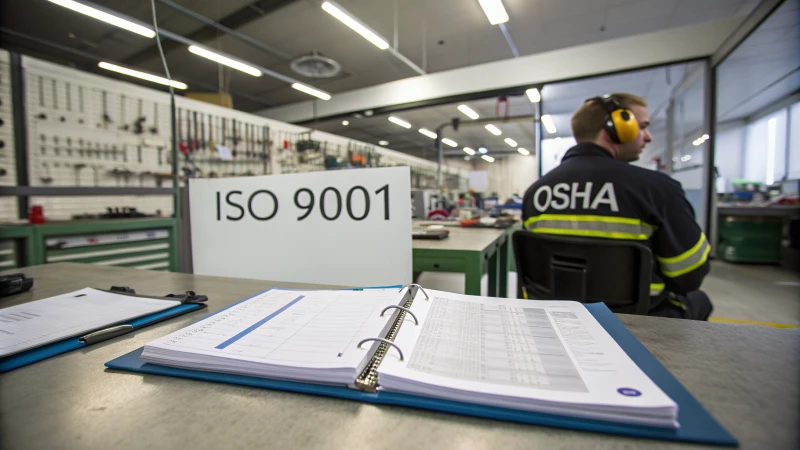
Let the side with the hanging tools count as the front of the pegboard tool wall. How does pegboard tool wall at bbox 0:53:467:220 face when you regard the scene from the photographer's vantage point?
facing the viewer and to the right of the viewer

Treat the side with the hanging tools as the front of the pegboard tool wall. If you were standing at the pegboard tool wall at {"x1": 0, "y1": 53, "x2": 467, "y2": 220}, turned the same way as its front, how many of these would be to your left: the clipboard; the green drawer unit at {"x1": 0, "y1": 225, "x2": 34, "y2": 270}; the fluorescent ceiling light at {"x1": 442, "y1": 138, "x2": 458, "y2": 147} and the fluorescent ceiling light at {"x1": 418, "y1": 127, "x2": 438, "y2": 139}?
2

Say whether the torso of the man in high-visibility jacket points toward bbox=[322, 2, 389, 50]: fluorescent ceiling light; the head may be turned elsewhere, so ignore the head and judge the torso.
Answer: no

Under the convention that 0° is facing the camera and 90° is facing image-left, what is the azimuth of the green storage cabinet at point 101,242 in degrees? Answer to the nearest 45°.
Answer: approximately 315°

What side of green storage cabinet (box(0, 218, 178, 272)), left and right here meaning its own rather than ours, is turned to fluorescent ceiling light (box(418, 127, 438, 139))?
left

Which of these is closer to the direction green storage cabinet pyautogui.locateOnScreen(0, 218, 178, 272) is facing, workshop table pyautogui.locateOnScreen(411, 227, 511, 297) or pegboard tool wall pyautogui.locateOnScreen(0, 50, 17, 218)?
the workshop table

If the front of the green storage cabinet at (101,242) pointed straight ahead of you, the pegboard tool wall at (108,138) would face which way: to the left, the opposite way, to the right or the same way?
the same way

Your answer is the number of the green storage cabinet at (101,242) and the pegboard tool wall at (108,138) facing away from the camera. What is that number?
0

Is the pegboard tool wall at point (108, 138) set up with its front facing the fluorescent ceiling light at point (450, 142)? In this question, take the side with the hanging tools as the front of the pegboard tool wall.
no

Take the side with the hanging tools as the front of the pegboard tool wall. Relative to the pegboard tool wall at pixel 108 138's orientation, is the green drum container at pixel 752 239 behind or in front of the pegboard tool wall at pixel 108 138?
in front

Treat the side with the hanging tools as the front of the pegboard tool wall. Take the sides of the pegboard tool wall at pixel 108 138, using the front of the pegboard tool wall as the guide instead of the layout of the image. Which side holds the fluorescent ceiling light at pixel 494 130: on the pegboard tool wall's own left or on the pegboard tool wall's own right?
on the pegboard tool wall's own left

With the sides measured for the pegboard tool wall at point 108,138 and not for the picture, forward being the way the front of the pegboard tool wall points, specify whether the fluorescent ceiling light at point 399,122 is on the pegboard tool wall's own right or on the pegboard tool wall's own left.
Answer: on the pegboard tool wall's own left

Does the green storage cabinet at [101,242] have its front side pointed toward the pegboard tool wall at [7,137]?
no

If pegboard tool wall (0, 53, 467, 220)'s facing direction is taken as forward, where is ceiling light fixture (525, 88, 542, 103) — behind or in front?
in front

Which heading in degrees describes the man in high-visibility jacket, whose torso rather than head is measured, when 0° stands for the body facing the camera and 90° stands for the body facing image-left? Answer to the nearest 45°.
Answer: approximately 225°

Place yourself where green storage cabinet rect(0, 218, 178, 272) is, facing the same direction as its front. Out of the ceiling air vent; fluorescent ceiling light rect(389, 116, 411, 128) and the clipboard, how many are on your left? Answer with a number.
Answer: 2
